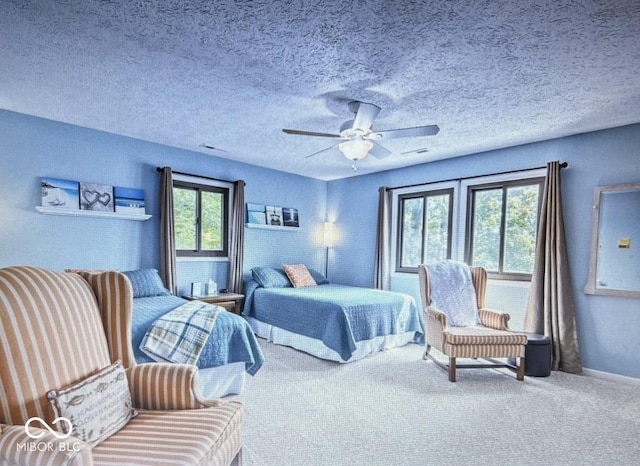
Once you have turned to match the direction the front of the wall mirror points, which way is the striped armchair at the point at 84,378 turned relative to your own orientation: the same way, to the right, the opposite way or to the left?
to the left

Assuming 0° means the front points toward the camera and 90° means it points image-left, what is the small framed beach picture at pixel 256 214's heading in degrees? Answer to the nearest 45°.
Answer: approximately 315°

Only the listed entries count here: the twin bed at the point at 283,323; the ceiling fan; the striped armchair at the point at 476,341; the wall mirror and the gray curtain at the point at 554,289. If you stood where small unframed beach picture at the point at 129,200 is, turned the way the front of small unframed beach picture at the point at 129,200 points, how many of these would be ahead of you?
5

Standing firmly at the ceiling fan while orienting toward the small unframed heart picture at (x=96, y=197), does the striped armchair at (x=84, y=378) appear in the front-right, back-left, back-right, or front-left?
front-left

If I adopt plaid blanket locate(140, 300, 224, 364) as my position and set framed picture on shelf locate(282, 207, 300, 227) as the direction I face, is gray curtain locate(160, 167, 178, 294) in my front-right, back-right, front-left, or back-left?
front-left

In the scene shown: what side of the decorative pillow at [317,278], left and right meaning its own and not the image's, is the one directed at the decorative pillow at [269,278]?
right

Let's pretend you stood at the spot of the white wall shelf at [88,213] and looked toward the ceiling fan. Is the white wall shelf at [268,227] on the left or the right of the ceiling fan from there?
left

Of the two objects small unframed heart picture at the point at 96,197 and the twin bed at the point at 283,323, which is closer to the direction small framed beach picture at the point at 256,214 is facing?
the twin bed

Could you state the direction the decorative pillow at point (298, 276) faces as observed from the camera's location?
facing the viewer and to the right of the viewer

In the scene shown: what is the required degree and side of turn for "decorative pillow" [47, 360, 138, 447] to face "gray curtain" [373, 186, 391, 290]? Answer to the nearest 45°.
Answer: approximately 90° to its left

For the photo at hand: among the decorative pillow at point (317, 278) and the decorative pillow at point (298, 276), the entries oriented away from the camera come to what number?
0

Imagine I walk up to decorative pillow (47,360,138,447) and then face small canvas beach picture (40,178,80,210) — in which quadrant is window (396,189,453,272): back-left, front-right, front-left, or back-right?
front-right

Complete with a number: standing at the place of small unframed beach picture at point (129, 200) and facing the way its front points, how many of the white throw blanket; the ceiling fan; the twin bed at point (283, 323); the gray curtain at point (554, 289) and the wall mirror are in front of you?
5

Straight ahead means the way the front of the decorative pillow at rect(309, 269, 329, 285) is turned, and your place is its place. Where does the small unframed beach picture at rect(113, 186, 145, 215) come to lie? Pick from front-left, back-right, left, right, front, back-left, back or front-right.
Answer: right

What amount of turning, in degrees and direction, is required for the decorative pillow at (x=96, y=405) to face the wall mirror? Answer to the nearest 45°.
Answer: approximately 45° to its left

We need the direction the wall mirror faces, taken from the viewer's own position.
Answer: facing the viewer and to the left of the viewer

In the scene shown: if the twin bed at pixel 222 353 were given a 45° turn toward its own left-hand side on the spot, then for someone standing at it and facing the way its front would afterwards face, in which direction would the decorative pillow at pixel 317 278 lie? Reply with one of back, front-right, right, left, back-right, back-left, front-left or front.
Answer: front-left

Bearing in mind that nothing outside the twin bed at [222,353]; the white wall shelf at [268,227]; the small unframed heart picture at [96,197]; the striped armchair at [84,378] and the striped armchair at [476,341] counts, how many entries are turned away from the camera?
0
